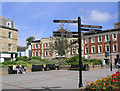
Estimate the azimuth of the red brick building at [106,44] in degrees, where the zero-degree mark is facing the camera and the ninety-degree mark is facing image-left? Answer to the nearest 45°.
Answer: approximately 45°

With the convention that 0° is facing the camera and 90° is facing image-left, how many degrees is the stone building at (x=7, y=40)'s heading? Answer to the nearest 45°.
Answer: approximately 315°

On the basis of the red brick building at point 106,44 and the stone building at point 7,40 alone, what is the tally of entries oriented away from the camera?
0
